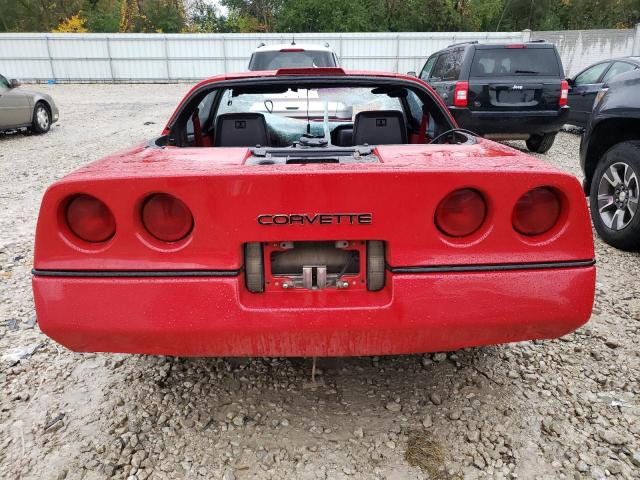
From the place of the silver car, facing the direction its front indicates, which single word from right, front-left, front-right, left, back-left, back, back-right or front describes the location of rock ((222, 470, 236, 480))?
back-right

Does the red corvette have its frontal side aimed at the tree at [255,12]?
yes

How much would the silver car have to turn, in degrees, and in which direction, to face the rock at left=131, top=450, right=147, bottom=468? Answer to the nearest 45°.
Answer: approximately 135° to its right

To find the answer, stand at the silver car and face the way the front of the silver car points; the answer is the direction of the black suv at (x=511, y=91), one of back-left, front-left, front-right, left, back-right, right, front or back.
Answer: right

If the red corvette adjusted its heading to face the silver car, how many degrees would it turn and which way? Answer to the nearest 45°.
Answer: approximately 45° to its left

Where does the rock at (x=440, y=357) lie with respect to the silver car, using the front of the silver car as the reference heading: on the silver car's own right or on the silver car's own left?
on the silver car's own right

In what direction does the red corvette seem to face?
away from the camera

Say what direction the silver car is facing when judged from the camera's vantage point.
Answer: facing away from the viewer and to the right of the viewer
